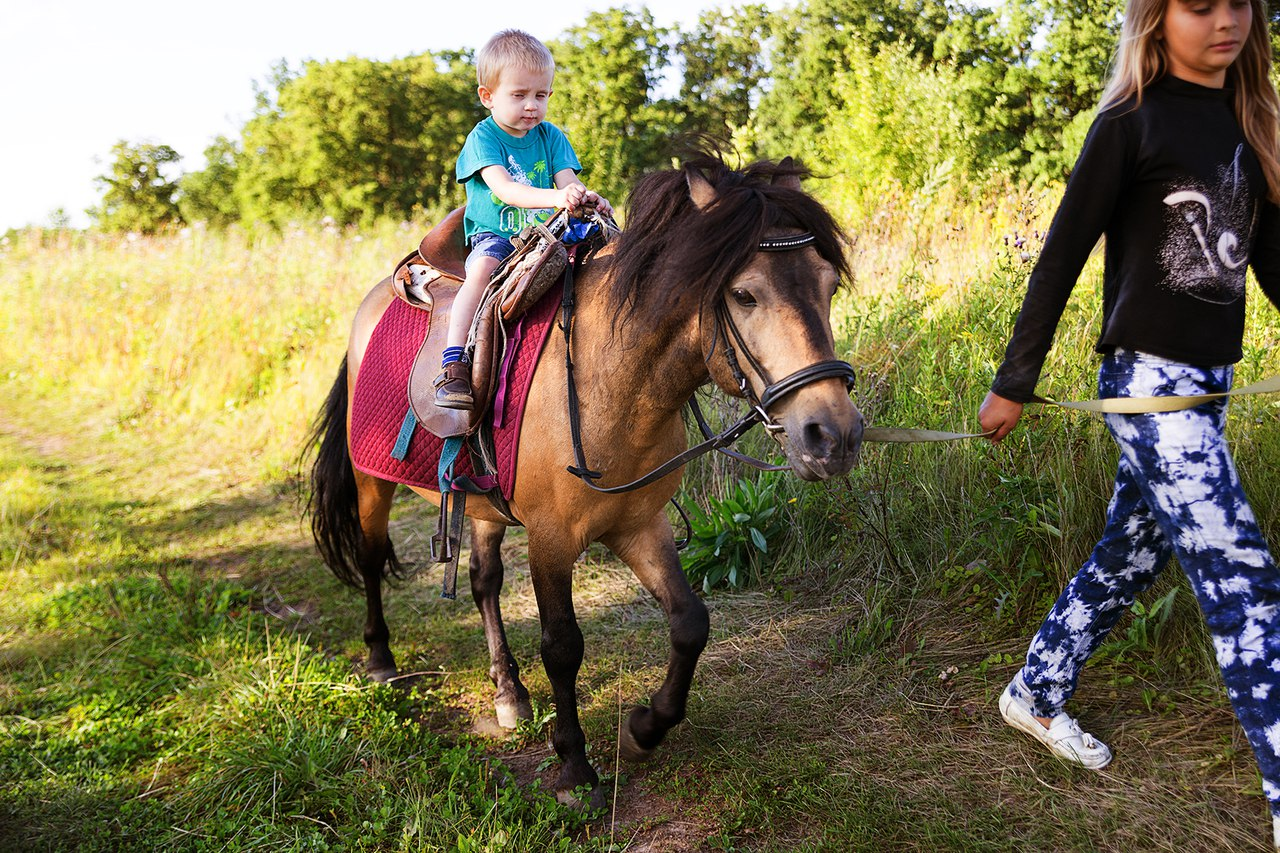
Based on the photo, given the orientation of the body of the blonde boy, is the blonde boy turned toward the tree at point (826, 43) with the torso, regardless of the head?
no

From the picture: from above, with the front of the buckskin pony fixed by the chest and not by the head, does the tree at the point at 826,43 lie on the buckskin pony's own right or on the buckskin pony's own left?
on the buckskin pony's own left

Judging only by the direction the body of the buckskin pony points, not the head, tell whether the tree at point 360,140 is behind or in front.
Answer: behind

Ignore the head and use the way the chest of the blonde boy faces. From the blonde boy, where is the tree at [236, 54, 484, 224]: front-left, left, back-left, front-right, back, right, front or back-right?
back-left

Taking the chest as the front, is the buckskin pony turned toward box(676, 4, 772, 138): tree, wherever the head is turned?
no

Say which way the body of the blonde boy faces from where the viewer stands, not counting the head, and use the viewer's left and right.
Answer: facing the viewer and to the right of the viewer

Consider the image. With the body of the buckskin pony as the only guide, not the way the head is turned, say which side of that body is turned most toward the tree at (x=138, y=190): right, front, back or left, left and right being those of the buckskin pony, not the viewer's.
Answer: back

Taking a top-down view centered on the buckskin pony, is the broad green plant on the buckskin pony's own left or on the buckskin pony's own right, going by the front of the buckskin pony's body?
on the buckskin pony's own left

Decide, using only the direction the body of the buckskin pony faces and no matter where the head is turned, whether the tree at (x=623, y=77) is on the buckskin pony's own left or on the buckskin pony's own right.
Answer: on the buckskin pony's own left

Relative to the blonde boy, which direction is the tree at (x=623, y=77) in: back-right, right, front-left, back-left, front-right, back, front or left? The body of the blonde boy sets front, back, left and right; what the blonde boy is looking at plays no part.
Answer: back-left

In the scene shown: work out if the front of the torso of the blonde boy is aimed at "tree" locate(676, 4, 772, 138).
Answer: no

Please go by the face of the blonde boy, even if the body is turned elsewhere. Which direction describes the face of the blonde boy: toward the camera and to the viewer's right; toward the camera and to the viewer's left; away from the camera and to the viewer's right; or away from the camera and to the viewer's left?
toward the camera and to the viewer's right

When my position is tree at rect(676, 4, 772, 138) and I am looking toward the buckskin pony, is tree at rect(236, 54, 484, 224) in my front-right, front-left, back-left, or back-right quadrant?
front-right

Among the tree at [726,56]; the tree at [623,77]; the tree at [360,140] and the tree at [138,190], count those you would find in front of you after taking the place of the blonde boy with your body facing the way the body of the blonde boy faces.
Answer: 0
